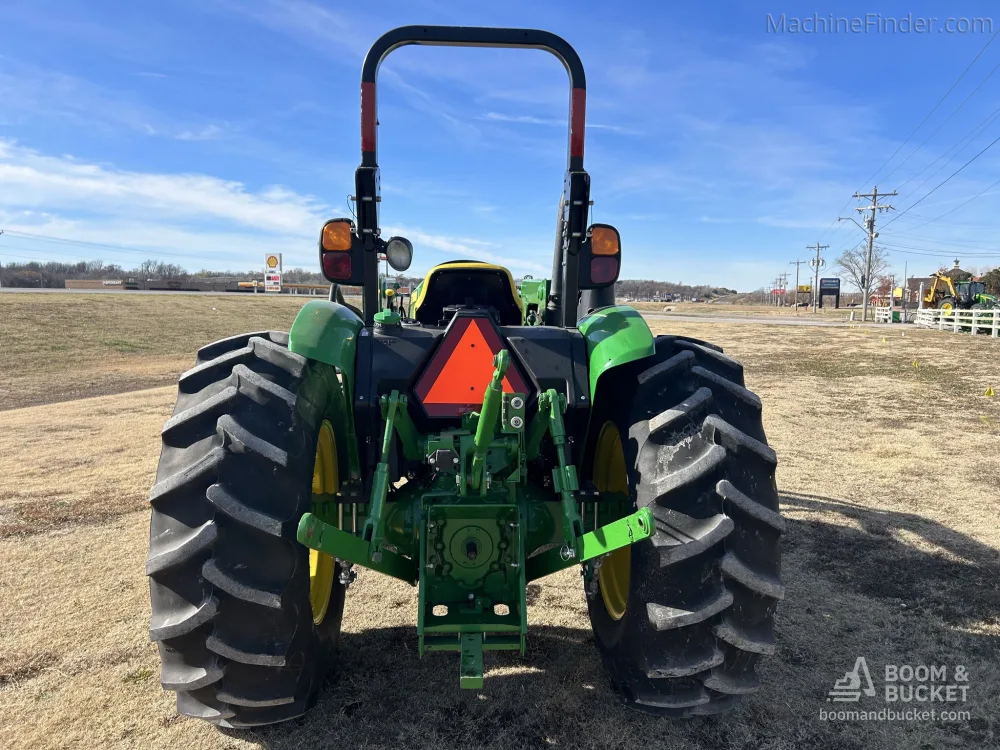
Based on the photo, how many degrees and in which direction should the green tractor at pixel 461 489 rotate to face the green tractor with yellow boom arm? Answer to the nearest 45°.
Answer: approximately 45° to its right

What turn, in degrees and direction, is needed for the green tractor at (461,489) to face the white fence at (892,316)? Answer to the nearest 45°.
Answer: approximately 45° to its right

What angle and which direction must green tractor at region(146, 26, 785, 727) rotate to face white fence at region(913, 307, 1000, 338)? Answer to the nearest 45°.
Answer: approximately 45° to its right

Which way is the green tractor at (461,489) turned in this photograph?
away from the camera
